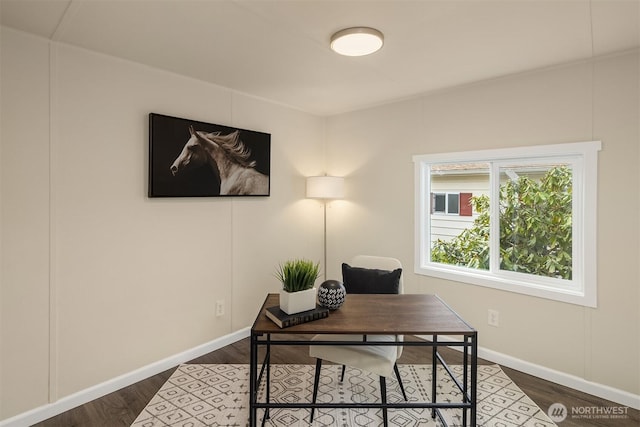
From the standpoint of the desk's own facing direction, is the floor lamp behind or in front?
in front

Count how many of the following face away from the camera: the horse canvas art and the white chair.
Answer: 0

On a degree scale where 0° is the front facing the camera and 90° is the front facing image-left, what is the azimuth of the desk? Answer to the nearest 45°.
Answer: approximately 180°

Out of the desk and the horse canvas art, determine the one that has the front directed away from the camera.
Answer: the desk

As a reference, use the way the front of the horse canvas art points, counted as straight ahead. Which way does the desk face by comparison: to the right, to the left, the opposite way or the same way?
to the left

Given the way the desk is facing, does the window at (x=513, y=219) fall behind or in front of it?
in front

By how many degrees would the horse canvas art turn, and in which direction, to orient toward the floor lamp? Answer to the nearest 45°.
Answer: approximately 45° to its left

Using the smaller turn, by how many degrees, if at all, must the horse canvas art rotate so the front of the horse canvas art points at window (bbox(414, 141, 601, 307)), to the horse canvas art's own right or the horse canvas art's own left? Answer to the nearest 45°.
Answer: approximately 45° to the horse canvas art's own left

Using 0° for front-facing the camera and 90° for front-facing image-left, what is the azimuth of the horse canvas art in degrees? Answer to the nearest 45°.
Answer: approximately 315°

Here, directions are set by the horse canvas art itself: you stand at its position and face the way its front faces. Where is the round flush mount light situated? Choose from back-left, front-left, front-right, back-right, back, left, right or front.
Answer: front

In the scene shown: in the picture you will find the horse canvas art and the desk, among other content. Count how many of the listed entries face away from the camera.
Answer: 1

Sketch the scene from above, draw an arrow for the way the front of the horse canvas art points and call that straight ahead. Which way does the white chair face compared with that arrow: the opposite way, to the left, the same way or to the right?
to the right

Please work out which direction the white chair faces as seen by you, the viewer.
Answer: facing the viewer and to the left of the viewer
